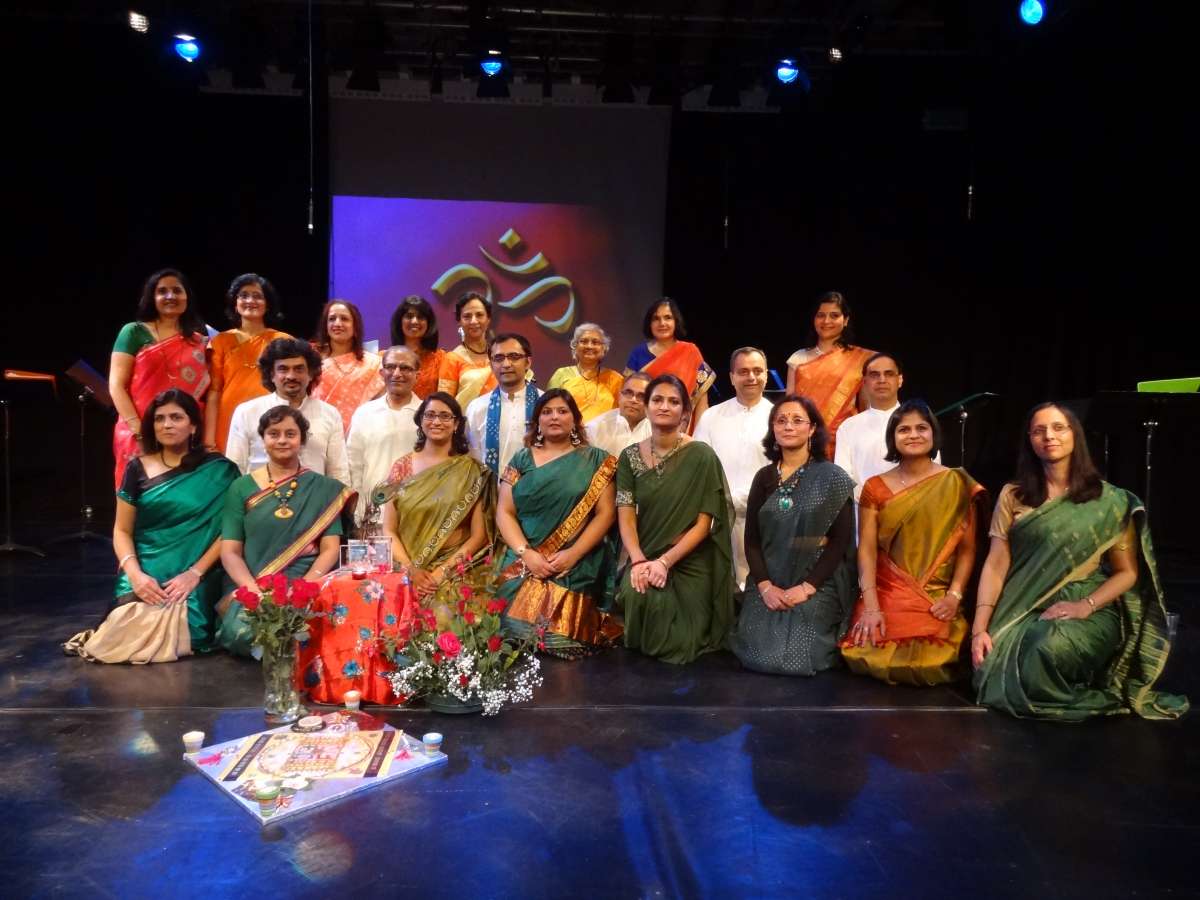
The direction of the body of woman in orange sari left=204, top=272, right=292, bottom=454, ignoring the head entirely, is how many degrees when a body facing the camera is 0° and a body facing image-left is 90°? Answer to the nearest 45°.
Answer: approximately 0°

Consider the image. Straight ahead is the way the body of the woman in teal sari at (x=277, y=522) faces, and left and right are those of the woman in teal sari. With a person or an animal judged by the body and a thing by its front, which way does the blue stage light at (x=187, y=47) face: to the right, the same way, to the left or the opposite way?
the same way

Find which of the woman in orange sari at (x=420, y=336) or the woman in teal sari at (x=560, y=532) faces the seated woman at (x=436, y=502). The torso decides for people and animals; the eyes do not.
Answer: the woman in orange sari

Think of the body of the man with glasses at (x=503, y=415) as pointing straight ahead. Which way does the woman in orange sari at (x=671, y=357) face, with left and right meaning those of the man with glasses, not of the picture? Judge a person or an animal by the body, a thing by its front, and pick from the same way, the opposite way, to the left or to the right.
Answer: the same way

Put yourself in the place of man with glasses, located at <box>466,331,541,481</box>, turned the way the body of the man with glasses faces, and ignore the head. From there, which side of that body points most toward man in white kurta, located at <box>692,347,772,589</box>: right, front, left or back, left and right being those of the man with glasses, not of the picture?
left

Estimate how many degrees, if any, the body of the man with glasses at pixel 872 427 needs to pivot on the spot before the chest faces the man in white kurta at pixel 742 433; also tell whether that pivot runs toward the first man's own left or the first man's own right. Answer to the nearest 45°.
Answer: approximately 90° to the first man's own right

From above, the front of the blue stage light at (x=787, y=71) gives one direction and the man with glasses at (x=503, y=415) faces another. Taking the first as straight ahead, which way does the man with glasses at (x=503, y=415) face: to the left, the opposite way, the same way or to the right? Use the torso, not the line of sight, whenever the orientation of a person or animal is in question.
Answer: the same way

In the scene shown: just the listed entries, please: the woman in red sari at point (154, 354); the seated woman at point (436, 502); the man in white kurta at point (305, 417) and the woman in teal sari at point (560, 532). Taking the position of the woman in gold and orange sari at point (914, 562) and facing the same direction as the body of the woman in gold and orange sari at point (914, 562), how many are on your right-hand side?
4

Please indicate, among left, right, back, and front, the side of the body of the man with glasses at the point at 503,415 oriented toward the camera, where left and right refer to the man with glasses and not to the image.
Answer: front

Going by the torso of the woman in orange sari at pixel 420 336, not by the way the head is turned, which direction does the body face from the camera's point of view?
toward the camera

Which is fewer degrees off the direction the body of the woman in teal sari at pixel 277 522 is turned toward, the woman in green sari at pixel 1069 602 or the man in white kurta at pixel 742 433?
the woman in green sari

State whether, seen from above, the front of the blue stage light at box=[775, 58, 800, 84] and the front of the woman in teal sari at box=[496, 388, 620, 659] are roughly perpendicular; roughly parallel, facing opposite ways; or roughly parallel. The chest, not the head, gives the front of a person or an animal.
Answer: roughly parallel

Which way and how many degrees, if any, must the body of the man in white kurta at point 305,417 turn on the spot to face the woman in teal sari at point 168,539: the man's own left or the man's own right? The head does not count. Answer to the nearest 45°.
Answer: approximately 45° to the man's own right

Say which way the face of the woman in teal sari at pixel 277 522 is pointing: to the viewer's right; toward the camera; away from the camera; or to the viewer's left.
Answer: toward the camera

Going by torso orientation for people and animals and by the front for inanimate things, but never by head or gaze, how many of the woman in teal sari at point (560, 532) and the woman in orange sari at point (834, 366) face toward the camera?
2

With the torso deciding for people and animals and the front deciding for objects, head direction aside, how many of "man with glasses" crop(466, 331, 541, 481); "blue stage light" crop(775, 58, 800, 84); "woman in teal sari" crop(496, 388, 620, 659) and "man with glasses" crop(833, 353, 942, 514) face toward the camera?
4

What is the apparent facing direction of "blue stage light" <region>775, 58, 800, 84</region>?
toward the camera

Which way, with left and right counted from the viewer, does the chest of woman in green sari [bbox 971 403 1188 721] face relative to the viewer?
facing the viewer and to the left of the viewer

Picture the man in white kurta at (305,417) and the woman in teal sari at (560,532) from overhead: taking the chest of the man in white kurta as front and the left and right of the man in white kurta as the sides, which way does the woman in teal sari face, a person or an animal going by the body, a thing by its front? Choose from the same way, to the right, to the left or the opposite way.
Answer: the same way

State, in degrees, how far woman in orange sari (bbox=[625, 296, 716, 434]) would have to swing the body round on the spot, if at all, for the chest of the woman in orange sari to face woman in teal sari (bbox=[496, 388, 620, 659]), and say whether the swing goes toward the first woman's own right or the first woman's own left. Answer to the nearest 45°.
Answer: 0° — they already face them
